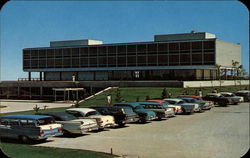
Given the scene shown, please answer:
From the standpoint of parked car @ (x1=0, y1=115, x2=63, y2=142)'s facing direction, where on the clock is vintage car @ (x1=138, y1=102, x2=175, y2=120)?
The vintage car is roughly at 3 o'clock from the parked car.

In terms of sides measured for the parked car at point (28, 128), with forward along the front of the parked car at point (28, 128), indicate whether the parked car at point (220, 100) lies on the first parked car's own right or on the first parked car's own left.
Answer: on the first parked car's own right

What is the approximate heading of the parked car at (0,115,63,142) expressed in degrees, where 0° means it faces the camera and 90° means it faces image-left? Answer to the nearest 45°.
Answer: approximately 135°

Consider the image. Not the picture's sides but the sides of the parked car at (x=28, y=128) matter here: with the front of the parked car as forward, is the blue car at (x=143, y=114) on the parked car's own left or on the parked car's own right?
on the parked car's own right

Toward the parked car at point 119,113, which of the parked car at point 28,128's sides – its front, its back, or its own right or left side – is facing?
right

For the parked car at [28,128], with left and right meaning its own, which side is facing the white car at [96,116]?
right

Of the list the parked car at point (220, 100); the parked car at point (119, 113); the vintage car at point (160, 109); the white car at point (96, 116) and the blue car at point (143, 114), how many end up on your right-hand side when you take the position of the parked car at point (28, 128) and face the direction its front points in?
5
